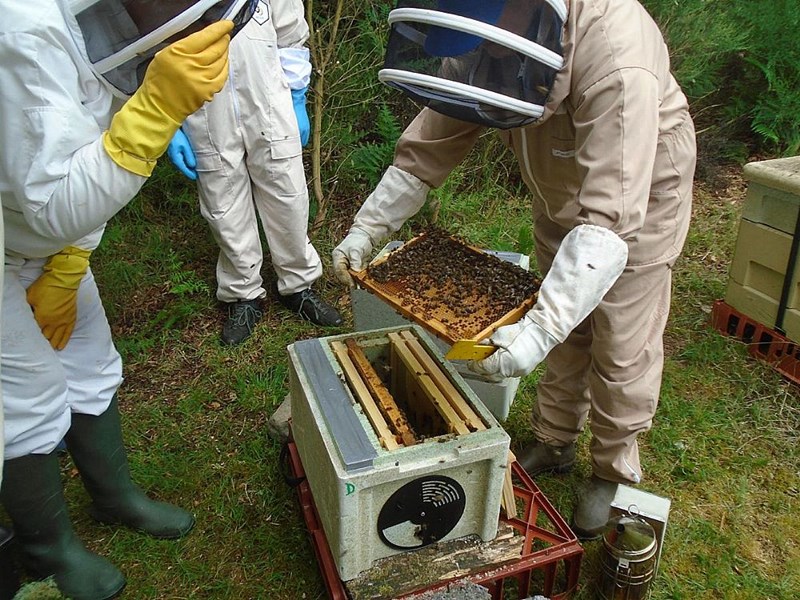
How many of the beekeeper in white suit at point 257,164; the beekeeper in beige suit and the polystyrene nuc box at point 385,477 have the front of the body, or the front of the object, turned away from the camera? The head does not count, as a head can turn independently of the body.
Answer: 0

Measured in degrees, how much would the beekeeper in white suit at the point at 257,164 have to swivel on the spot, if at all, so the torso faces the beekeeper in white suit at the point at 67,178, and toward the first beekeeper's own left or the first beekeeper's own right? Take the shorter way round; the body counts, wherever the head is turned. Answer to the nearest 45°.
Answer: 0° — they already face them

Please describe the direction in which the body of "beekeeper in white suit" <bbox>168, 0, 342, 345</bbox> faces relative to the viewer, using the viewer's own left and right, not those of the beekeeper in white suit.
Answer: facing the viewer

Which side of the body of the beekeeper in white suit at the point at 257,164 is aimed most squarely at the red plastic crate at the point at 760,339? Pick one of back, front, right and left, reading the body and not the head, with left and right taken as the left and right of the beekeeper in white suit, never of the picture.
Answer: left

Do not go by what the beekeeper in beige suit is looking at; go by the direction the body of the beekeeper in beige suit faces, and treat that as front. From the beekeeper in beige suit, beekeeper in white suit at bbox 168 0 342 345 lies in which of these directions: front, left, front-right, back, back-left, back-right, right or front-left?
right

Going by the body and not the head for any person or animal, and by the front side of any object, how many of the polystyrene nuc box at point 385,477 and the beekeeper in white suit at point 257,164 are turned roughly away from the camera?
0

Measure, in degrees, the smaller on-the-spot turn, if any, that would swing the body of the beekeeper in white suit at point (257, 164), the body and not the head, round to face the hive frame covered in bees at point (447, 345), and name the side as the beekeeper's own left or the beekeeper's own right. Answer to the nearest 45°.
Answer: approximately 45° to the beekeeper's own left

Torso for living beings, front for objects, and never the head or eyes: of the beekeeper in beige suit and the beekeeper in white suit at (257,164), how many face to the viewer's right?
0

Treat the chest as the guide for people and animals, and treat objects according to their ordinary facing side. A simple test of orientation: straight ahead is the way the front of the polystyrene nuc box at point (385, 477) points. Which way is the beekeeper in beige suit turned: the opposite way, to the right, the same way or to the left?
to the right

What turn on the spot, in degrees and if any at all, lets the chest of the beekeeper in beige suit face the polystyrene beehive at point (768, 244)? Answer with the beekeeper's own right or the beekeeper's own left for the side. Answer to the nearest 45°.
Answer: approximately 180°

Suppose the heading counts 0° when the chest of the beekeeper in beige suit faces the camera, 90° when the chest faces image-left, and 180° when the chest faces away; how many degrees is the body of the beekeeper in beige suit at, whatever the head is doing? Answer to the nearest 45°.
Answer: approximately 45°

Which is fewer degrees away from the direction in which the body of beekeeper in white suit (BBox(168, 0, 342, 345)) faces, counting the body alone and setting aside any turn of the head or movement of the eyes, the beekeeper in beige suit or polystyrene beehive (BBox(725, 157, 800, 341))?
the beekeeper in beige suit
